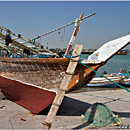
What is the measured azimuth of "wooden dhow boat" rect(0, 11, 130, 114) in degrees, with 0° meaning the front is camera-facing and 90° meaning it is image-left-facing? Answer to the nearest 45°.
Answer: approximately 315°

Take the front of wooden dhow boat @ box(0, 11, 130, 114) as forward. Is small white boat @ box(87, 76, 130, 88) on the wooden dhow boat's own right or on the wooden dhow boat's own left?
on the wooden dhow boat's own left
